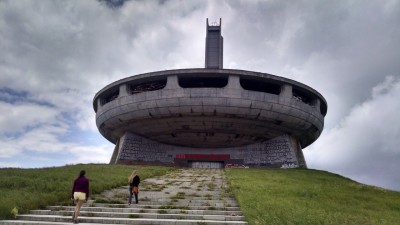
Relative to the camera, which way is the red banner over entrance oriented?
toward the camera
